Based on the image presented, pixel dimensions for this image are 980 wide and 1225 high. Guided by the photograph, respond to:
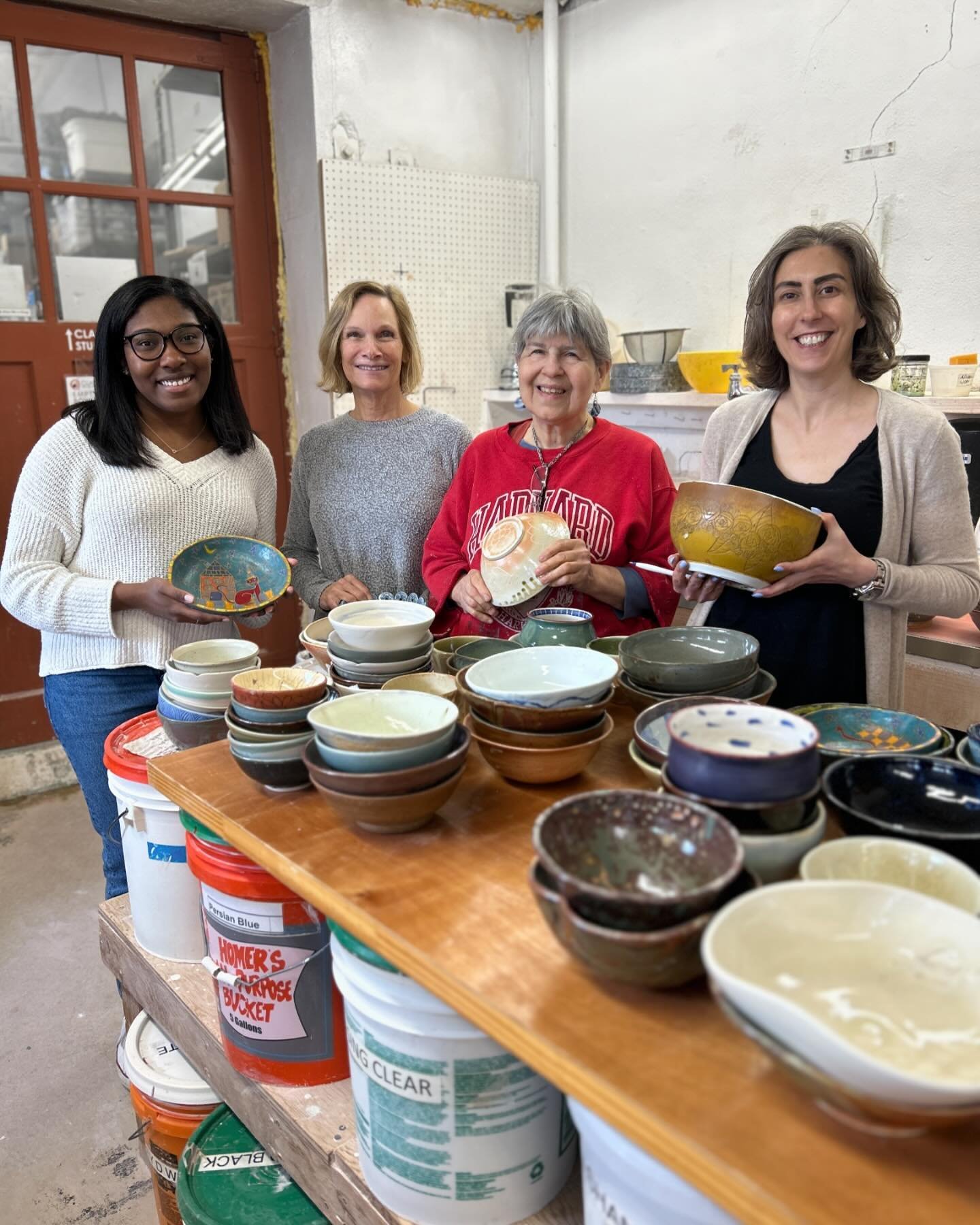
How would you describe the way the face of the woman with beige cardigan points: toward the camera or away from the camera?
toward the camera

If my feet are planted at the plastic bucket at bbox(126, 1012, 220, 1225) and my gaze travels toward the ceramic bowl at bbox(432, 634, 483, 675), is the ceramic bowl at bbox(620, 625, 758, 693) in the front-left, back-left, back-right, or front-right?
front-right

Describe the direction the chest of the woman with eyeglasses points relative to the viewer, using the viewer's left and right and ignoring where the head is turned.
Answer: facing the viewer and to the right of the viewer

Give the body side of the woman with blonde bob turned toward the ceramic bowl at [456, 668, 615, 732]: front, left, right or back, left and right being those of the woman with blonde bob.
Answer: front

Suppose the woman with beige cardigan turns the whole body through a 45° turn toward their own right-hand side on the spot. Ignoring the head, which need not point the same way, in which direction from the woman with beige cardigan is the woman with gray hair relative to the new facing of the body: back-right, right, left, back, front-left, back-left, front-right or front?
front

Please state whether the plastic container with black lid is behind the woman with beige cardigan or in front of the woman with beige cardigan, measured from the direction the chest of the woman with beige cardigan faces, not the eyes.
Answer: behind

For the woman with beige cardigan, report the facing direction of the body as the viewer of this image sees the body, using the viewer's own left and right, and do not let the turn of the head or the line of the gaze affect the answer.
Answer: facing the viewer and to the left of the viewer

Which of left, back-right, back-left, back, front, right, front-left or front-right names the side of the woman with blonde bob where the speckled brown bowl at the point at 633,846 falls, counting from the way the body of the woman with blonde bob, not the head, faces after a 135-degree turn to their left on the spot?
back-right

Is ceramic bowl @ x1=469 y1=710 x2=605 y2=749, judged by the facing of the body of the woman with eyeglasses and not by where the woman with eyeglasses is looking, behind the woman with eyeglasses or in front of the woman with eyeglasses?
in front

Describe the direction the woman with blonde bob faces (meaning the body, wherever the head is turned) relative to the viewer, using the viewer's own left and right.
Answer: facing the viewer

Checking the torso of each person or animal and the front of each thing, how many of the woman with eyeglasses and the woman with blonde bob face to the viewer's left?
0

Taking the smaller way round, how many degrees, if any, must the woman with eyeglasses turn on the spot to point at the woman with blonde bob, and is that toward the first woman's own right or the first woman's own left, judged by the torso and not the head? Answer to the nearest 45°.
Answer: approximately 45° to the first woman's own left

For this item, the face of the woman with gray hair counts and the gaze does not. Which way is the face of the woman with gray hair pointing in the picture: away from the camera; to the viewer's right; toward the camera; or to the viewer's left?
toward the camera
